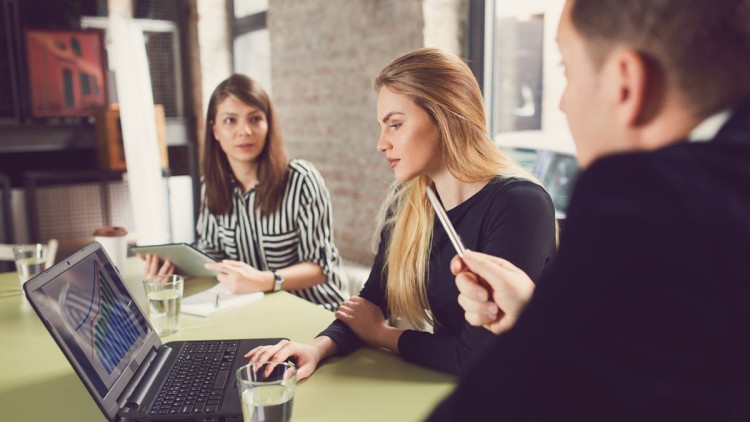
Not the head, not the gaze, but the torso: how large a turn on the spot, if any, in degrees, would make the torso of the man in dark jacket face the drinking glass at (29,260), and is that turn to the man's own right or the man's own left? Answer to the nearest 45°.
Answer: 0° — they already face it

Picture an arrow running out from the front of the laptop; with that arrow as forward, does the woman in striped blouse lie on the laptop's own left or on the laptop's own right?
on the laptop's own left

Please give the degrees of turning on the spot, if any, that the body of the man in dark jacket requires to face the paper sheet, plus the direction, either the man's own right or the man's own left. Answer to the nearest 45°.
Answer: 0° — they already face it

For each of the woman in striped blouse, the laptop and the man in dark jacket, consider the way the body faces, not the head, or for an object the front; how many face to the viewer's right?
1

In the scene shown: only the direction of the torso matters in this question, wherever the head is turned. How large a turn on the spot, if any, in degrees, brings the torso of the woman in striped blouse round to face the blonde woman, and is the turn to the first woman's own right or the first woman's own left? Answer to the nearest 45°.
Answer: approximately 90° to the first woman's own left

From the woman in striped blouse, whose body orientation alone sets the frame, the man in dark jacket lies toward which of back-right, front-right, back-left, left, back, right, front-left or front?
front-left

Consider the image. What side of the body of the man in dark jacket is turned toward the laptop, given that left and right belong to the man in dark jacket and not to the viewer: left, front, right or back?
front

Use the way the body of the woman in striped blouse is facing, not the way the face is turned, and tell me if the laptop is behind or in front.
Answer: in front

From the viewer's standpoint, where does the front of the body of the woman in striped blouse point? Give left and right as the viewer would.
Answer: facing the viewer and to the left of the viewer

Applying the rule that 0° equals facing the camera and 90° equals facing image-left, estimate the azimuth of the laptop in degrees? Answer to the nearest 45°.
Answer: approximately 270°

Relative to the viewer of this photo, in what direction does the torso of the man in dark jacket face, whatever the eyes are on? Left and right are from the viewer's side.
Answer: facing away from the viewer and to the left of the viewer

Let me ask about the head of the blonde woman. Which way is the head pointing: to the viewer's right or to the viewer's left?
to the viewer's left

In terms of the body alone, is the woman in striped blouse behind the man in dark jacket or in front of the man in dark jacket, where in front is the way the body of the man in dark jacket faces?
in front

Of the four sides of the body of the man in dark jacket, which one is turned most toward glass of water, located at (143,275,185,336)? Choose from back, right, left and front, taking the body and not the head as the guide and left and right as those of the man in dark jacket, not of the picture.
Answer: front
